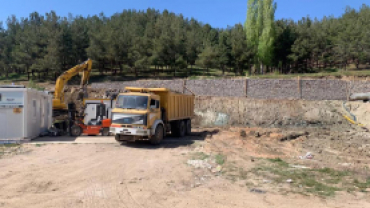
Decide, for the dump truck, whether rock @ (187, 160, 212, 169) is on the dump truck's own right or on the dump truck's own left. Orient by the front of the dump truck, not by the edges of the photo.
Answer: on the dump truck's own left

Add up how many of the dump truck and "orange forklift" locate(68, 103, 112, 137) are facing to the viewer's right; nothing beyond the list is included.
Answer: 0

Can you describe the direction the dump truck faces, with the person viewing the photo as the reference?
facing the viewer and to the left of the viewer

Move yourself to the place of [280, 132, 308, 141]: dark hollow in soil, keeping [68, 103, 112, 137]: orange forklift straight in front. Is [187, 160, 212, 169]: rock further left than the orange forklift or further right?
left

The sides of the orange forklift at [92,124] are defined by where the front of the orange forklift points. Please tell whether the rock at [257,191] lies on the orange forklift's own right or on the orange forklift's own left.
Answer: on the orange forklift's own left

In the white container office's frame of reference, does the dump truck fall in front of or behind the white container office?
in front

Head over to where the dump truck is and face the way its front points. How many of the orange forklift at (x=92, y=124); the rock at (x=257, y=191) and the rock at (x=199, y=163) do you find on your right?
1

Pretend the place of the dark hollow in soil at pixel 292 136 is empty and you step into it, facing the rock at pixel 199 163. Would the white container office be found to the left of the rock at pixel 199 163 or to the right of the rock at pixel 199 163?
right

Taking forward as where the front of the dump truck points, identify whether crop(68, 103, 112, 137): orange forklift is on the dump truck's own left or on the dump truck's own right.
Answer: on the dump truck's own right
